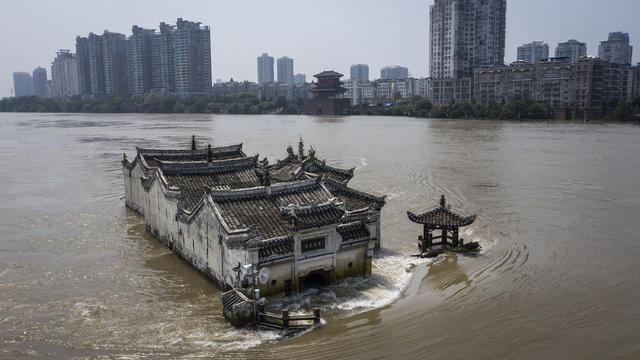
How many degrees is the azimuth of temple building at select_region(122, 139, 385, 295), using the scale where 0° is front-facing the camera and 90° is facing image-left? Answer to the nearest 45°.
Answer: approximately 315°
